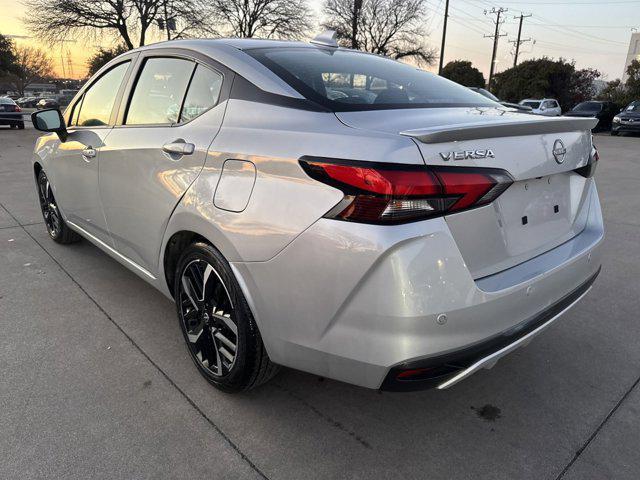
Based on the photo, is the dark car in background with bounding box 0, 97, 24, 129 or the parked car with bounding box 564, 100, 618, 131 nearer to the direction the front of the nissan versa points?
the dark car in background

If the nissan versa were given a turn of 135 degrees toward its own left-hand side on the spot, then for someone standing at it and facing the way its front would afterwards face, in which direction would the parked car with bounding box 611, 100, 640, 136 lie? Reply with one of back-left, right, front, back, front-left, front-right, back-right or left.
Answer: back-left

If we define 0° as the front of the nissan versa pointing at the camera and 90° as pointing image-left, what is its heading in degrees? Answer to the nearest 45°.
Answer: approximately 135°

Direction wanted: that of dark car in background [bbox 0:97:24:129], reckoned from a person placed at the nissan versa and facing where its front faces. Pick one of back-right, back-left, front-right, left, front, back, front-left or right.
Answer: front

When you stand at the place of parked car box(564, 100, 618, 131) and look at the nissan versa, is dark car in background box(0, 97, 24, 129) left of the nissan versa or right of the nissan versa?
right

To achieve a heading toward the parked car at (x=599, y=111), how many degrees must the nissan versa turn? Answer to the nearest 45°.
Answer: approximately 90° to its right
